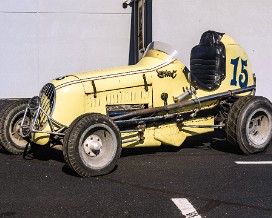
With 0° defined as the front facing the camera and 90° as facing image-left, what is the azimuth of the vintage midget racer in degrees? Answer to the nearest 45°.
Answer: approximately 45°
